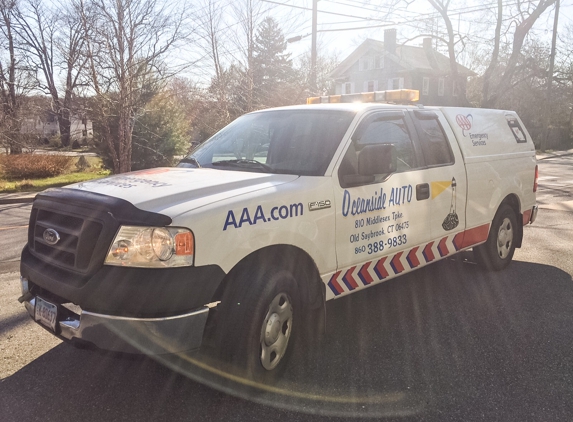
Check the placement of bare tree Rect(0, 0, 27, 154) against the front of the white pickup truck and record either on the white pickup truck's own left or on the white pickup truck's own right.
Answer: on the white pickup truck's own right

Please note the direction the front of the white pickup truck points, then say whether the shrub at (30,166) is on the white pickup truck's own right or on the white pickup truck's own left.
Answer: on the white pickup truck's own right

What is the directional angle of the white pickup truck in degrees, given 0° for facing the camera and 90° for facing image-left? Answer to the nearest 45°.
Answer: approximately 45°
